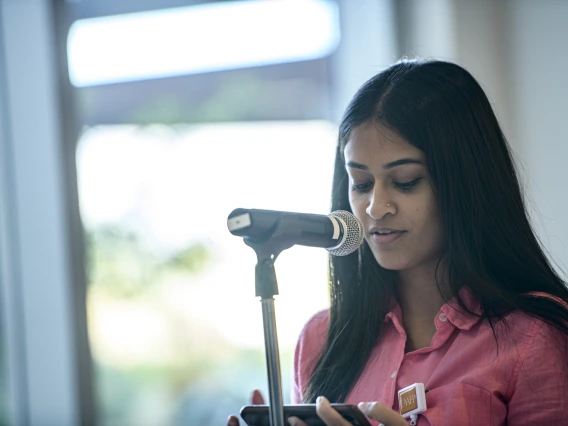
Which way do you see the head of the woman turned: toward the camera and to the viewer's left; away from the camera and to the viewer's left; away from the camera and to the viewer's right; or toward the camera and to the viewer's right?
toward the camera and to the viewer's left

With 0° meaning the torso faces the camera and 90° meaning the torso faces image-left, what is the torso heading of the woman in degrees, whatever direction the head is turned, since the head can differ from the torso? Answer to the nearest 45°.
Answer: approximately 45°
